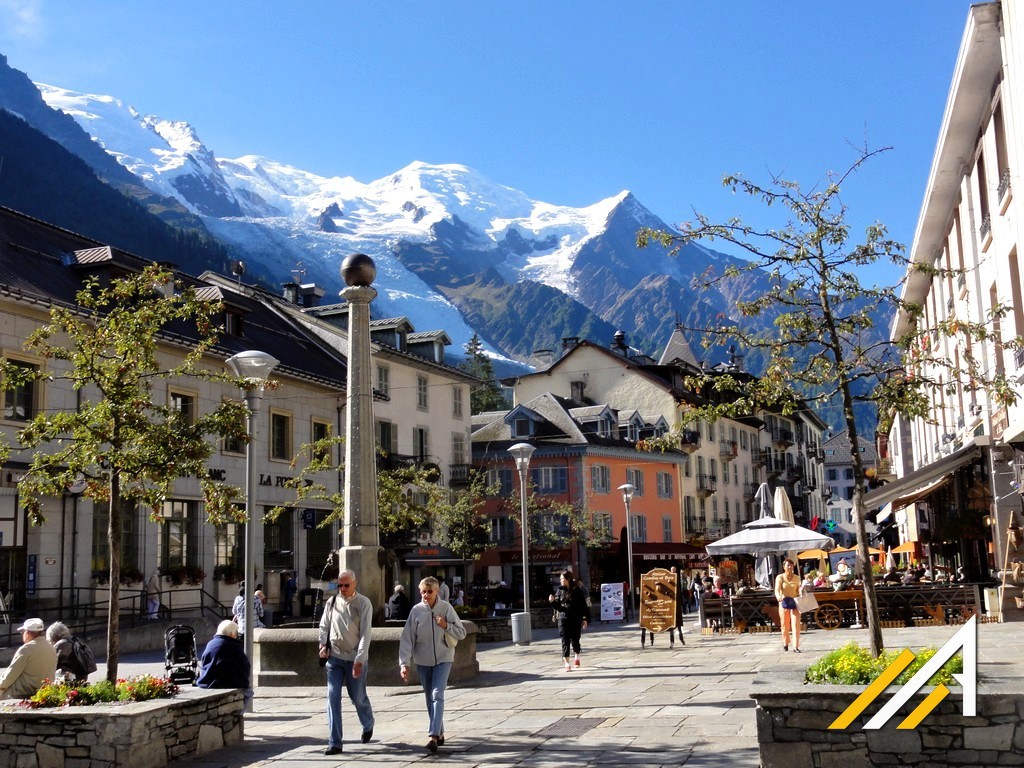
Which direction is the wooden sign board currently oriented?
toward the camera

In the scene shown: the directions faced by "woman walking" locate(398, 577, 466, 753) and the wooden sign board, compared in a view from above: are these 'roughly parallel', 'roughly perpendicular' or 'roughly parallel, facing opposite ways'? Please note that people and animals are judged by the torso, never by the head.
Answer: roughly parallel

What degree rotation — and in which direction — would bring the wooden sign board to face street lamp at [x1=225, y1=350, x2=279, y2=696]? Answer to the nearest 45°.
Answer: approximately 45° to its right

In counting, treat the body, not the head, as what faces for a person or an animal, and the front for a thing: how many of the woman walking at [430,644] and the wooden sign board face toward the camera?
2

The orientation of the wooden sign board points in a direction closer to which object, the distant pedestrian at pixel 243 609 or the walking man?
the walking man

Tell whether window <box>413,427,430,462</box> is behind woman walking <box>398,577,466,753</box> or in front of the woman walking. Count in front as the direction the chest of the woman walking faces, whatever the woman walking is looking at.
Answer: behind

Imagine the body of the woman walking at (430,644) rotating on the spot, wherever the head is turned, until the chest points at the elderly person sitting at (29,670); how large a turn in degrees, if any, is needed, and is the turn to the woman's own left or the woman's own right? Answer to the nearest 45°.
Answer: approximately 90° to the woman's own right

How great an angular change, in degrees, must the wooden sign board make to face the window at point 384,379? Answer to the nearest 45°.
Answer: approximately 135° to its right

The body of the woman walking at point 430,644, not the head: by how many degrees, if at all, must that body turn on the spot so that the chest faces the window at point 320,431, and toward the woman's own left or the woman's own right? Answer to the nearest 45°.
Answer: approximately 180°

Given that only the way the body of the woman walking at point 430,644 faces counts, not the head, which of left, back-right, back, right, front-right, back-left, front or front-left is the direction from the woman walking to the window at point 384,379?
back

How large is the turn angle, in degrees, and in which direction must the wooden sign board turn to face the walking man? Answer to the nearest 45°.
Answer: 0° — it already faces them

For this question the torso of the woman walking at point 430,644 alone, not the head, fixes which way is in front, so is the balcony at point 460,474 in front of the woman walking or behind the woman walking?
behind

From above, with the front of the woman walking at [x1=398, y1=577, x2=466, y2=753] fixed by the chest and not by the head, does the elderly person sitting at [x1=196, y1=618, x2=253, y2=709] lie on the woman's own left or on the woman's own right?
on the woman's own right

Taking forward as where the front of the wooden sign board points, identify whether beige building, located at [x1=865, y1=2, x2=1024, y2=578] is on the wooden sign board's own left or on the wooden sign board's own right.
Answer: on the wooden sign board's own left

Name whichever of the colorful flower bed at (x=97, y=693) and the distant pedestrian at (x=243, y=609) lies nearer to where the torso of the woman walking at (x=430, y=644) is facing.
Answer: the colorful flower bed
